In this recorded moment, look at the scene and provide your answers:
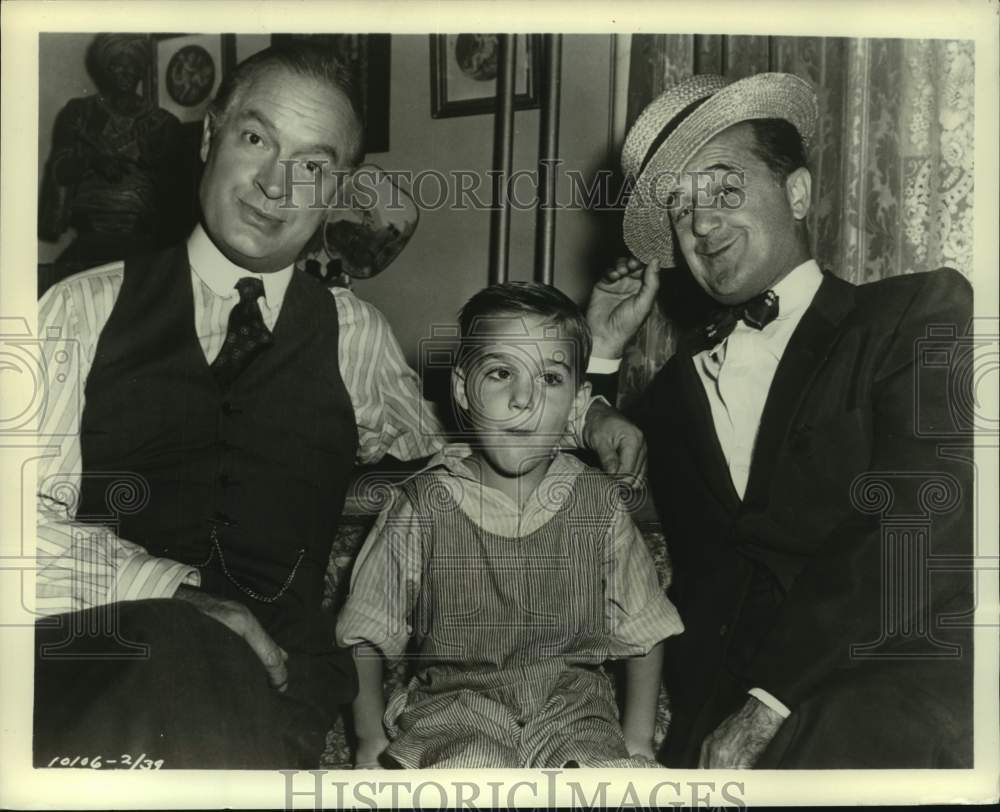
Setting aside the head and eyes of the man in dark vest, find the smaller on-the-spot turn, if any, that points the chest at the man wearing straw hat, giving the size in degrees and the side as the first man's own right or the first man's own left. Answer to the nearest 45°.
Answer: approximately 90° to the first man's own left

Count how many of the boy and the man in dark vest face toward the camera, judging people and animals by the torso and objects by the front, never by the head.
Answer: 2

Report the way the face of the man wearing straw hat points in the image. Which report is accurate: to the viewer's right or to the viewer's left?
to the viewer's left

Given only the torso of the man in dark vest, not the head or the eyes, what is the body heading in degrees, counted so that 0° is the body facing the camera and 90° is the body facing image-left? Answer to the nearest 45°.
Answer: approximately 0°

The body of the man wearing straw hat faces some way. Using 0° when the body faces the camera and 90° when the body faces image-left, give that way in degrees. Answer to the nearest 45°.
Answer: approximately 45°
